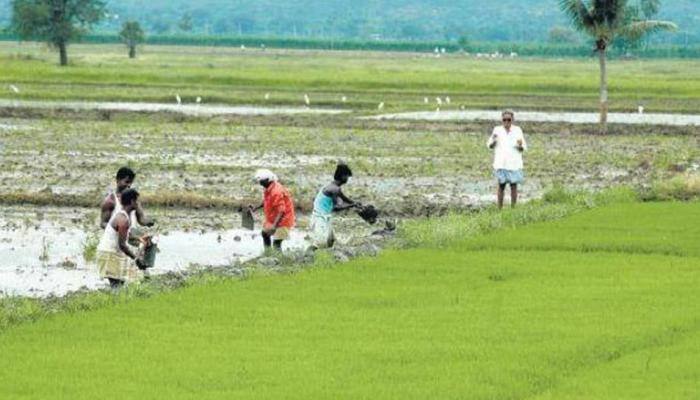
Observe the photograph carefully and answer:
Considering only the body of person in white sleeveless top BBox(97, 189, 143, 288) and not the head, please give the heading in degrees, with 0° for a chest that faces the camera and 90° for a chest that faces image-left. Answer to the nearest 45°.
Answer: approximately 270°

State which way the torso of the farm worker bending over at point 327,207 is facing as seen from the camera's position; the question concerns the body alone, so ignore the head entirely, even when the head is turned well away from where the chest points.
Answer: to the viewer's right

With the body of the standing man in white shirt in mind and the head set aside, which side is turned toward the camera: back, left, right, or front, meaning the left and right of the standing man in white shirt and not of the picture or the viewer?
front

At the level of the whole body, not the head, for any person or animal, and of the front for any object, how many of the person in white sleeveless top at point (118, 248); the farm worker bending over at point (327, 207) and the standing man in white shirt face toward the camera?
1

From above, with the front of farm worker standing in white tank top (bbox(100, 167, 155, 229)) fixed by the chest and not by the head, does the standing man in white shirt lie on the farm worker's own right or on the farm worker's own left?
on the farm worker's own left

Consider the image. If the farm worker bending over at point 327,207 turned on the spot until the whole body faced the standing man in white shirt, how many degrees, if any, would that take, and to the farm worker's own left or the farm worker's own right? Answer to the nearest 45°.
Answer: approximately 45° to the farm worker's own left

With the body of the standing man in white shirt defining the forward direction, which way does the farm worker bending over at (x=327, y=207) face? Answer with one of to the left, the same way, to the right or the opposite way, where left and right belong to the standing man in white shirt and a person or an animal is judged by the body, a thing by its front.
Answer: to the left

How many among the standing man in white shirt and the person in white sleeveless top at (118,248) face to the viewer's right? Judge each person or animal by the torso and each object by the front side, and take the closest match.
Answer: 1
